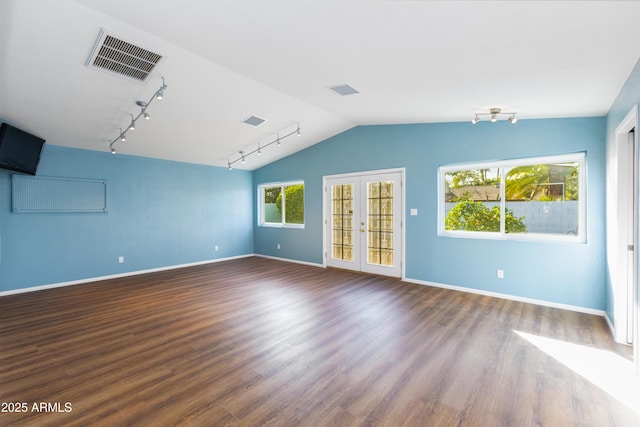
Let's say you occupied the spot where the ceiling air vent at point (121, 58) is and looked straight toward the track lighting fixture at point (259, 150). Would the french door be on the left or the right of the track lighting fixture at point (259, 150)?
right

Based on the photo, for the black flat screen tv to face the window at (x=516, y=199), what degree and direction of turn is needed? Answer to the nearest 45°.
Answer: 0° — it already faces it

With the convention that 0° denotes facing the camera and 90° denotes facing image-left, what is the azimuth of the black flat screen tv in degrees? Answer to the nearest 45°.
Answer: approximately 315°

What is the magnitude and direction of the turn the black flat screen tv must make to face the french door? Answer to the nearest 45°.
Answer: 0° — it already faces it

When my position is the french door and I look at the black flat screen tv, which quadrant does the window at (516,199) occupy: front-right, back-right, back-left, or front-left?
back-left

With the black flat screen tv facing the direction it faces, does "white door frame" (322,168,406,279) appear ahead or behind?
ahead

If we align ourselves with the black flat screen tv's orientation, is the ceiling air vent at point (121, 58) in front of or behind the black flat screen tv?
in front

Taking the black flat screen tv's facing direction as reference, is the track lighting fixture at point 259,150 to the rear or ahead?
ahead
